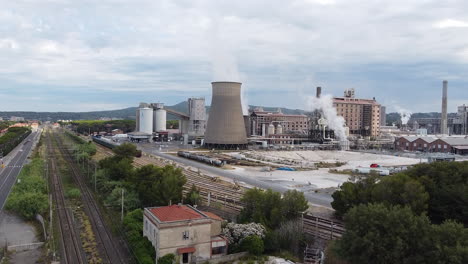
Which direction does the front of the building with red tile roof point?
toward the camera

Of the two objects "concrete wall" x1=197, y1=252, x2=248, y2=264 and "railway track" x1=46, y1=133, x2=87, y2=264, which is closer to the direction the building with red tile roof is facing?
the concrete wall

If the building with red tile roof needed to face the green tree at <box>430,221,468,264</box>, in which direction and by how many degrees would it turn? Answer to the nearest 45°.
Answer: approximately 45° to its left

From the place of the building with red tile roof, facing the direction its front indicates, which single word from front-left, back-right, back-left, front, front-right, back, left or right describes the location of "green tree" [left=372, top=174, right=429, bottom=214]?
left

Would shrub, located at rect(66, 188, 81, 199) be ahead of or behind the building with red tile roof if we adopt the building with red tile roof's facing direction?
behind

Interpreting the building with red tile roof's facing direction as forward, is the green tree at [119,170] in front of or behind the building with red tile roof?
behind

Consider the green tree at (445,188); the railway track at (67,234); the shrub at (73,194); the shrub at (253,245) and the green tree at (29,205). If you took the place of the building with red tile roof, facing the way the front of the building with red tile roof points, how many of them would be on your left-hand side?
2

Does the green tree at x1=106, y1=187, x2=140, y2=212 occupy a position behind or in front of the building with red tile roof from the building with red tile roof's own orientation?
behind

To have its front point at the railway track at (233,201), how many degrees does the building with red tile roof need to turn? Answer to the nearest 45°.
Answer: approximately 180°

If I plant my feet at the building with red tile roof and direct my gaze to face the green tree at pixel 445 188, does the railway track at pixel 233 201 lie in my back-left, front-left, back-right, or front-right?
front-left

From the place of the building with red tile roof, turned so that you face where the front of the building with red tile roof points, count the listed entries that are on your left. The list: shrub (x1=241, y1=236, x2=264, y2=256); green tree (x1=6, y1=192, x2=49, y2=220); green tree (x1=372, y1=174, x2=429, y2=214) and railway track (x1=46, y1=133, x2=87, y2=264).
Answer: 2

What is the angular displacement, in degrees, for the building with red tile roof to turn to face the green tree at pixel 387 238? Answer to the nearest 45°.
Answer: approximately 45° to its left

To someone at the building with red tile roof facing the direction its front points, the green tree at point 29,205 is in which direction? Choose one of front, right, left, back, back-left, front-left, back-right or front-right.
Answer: back-right

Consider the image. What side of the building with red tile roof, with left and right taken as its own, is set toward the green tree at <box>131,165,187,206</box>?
back

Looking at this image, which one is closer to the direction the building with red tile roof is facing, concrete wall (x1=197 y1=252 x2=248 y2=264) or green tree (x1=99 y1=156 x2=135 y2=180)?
the concrete wall

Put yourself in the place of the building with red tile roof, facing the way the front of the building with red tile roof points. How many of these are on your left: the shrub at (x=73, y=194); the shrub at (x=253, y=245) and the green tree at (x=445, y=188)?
2

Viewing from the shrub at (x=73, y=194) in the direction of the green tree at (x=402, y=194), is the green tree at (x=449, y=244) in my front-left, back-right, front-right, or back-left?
front-right
